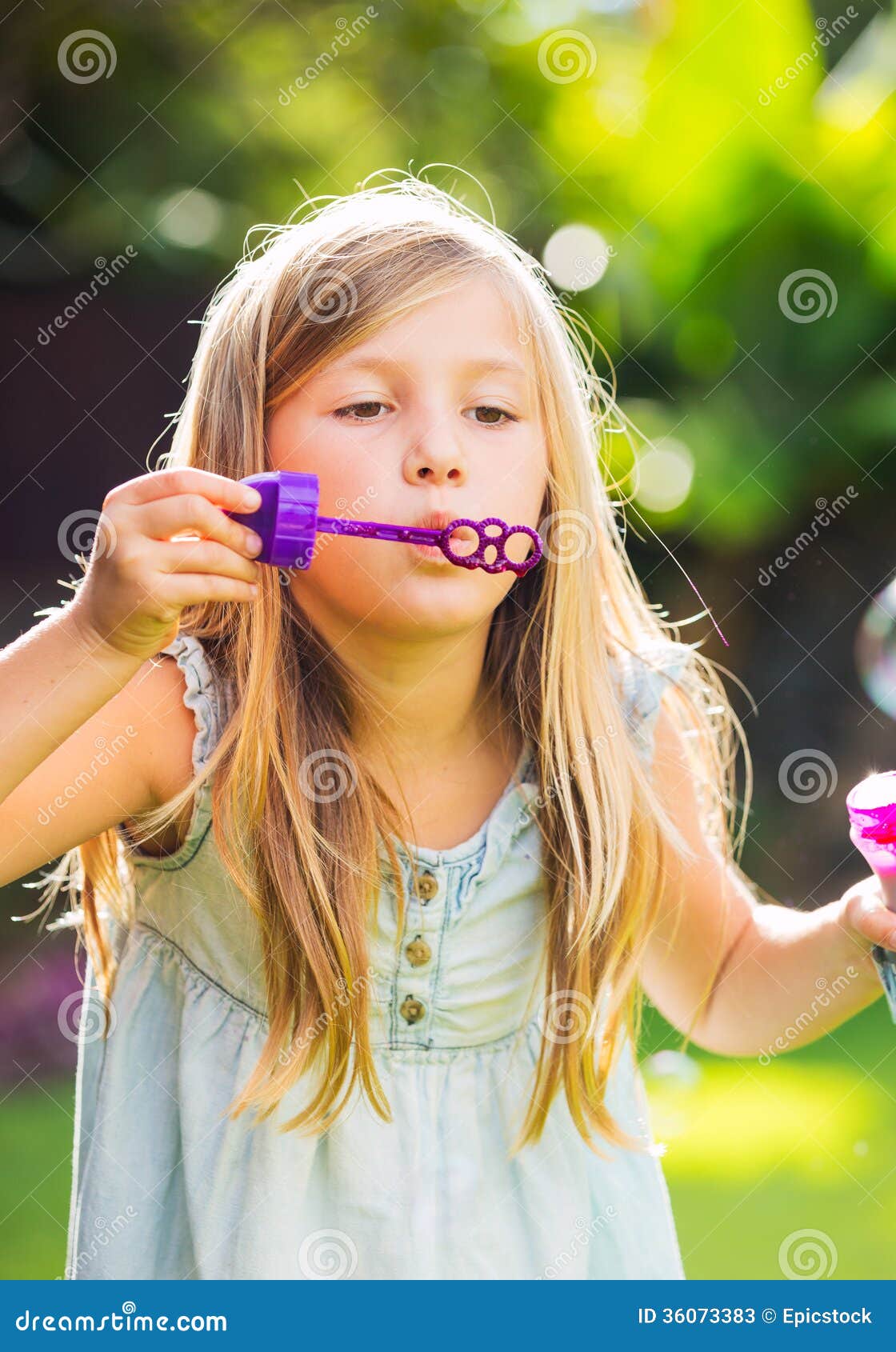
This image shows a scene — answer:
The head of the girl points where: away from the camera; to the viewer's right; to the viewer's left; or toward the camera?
toward the camera

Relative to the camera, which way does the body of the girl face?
toward the camera
